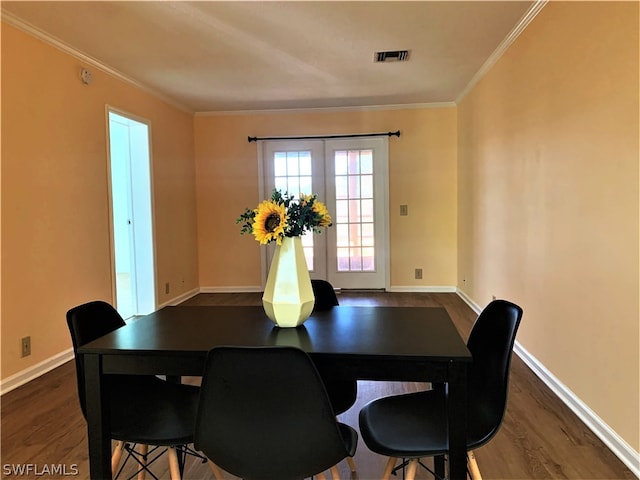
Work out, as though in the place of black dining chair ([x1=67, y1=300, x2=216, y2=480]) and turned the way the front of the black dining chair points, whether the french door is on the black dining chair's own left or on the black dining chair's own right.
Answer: on the black dining chair's own left

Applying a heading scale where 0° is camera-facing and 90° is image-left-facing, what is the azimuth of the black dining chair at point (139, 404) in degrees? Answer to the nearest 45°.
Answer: approximately 315°

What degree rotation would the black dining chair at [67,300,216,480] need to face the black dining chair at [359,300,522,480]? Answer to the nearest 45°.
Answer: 0° — it already faces it
